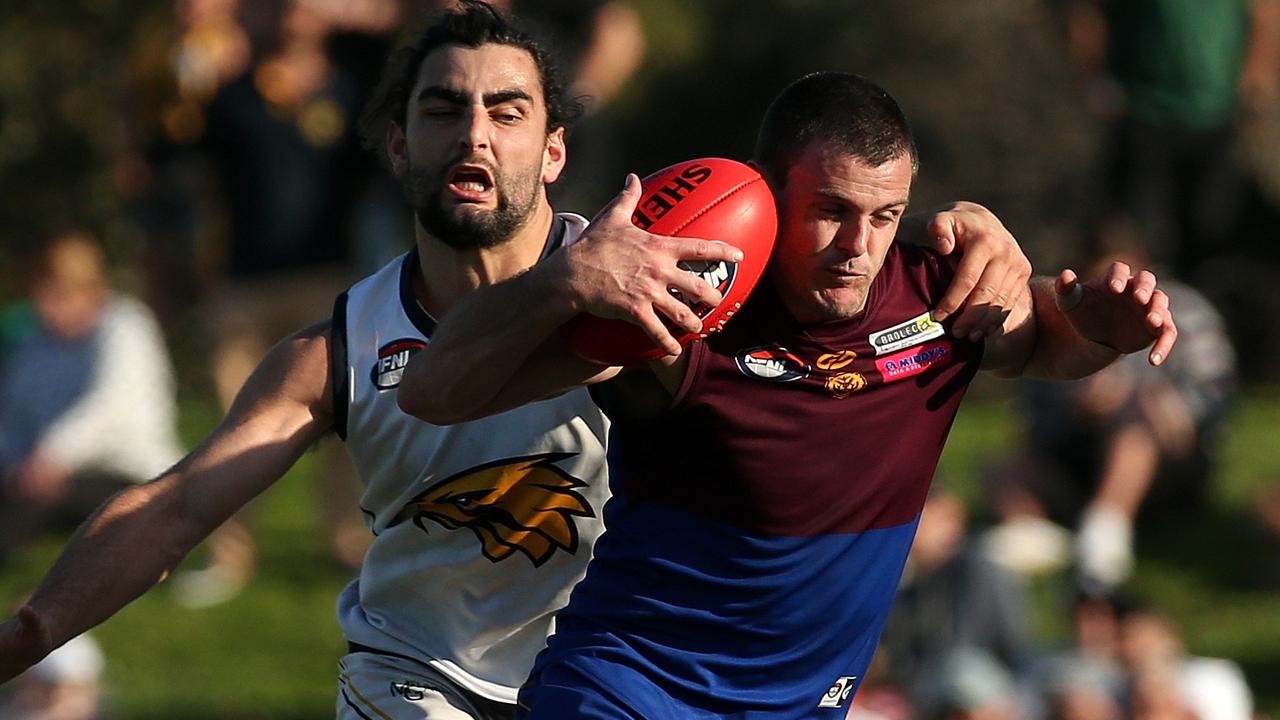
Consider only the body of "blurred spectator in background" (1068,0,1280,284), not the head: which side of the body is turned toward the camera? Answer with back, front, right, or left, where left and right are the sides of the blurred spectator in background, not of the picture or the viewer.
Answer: front

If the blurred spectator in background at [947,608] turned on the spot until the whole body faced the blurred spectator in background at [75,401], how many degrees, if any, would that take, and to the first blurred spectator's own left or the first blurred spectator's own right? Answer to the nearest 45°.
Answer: approximately 45° to the first blurred spectator's own right

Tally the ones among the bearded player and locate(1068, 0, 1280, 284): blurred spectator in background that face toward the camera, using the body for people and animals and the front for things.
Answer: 2

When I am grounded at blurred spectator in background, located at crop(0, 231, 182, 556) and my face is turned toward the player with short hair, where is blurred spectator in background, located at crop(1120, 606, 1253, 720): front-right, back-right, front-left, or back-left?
front-left

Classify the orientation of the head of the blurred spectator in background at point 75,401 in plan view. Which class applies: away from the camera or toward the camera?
toward the camera

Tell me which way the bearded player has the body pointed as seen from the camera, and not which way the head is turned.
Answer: toward the camera

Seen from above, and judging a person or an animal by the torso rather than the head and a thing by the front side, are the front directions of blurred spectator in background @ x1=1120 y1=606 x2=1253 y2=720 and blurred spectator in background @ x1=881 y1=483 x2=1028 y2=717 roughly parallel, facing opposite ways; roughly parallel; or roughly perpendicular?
roughly parallel

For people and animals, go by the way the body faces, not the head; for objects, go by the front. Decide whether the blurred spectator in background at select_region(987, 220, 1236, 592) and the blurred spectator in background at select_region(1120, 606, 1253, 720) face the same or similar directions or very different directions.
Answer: same or similar directions

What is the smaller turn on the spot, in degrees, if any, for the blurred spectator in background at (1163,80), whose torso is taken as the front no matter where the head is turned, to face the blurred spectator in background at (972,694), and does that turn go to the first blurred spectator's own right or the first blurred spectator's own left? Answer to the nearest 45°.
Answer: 0° — they already face them

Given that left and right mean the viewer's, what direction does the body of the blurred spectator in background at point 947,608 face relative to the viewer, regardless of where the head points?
facing the viewer and to the left of the viewer

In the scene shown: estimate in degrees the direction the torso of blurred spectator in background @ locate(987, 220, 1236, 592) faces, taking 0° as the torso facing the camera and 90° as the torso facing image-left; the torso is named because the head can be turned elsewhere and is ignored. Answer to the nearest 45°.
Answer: approximately 45°

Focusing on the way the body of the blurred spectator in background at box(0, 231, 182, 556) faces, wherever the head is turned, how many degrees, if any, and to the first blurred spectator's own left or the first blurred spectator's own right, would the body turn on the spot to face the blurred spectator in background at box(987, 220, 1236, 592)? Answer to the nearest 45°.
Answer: approximately 90° to the first blurred spectator's own left

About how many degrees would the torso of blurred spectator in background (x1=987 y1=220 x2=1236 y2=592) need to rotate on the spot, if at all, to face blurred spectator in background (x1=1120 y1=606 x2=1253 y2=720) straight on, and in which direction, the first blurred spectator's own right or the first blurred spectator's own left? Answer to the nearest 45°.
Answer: approximately 45° to the first blurred spectator's own left
